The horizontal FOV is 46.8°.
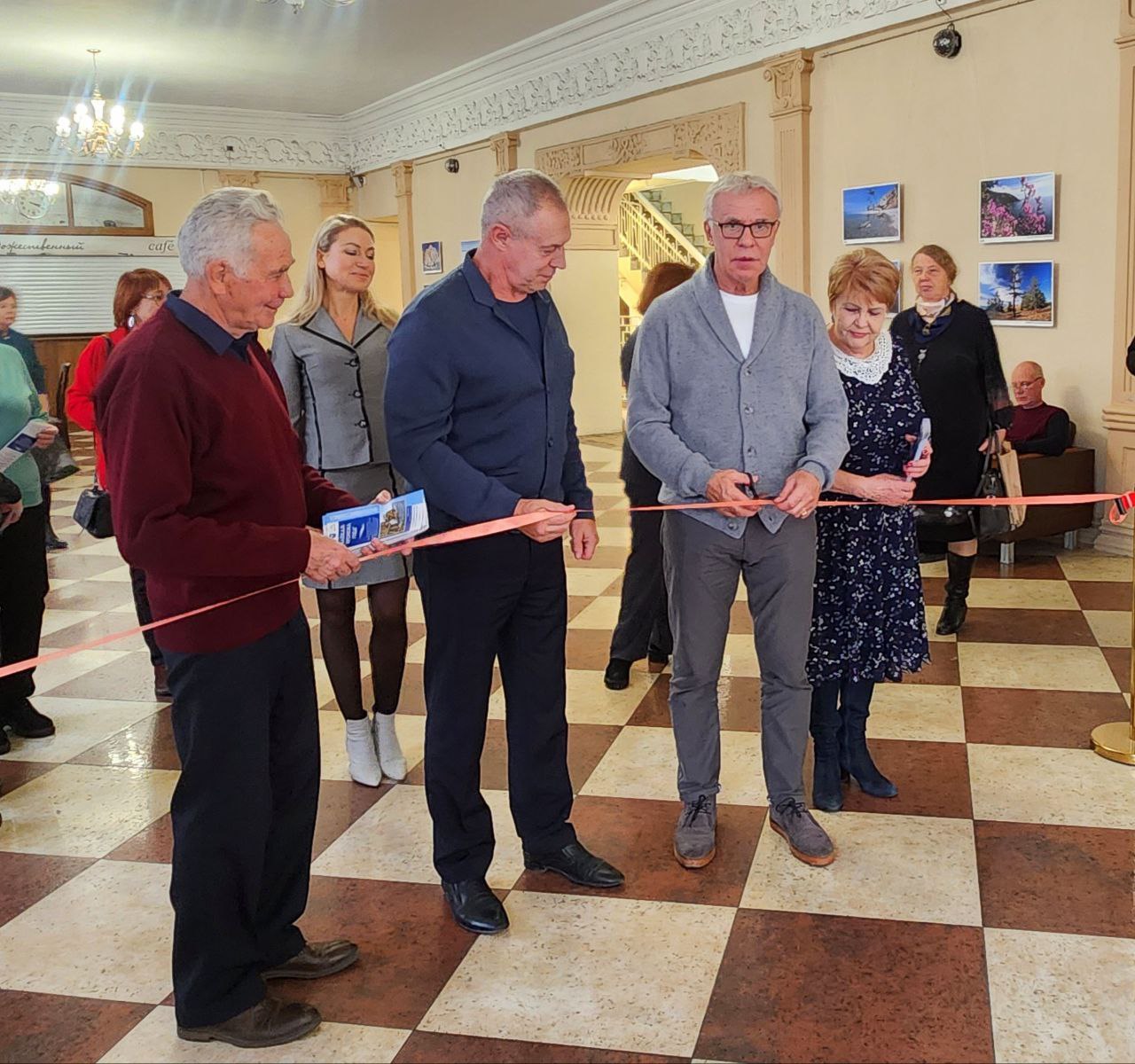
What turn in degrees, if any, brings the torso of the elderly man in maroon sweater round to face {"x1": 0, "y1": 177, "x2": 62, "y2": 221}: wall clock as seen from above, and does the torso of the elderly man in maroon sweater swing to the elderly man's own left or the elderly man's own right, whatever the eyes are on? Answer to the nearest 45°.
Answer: approximately 90° to the elderly man's own left

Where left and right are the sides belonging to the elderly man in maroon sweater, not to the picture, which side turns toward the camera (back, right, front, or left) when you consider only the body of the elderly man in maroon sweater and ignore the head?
right

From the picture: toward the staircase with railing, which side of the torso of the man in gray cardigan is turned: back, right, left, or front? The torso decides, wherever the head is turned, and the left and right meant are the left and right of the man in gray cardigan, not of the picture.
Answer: back

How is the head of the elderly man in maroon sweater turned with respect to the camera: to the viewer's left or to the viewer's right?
to the viewer's right

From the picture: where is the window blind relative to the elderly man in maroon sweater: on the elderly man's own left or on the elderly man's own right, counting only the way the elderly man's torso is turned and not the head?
on the elderly man's own left

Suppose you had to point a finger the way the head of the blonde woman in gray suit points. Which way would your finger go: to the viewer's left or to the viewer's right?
to the viewer's right

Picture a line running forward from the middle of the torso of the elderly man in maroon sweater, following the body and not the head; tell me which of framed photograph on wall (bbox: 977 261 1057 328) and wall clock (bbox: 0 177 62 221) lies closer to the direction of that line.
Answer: the framed photograph on wall

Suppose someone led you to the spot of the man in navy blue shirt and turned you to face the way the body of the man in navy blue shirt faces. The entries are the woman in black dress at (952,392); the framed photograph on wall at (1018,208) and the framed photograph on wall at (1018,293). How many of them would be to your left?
3
